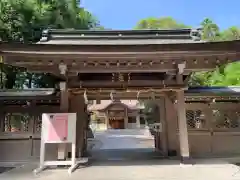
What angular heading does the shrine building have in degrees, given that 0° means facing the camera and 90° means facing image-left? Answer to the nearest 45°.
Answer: approximately 0°
